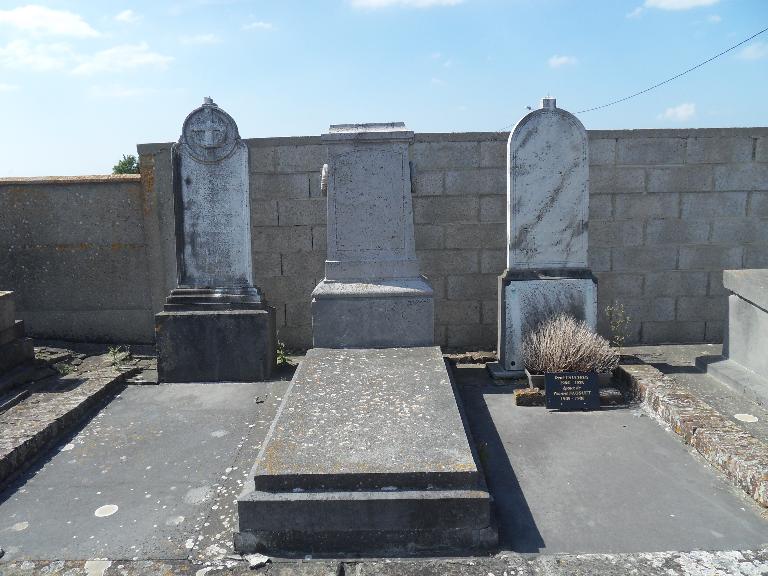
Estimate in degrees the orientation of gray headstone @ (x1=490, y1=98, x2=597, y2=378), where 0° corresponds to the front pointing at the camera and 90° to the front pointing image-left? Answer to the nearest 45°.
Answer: approximately 0°

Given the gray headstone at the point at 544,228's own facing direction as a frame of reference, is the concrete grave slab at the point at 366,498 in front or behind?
in front

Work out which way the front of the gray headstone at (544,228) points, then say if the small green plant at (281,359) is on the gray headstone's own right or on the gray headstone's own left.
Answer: on the gray headstone's own right

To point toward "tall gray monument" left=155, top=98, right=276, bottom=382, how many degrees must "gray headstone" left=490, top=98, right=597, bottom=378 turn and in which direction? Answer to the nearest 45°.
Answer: approximately 90° to its right

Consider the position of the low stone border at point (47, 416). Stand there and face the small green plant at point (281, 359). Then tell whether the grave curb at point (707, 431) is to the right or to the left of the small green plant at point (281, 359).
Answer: right

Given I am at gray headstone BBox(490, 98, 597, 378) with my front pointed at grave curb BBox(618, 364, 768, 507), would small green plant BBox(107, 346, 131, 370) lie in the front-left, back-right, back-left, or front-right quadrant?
back-right

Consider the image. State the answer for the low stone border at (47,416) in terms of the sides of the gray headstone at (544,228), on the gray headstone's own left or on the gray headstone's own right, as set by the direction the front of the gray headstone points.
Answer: on the gray headstone's own right

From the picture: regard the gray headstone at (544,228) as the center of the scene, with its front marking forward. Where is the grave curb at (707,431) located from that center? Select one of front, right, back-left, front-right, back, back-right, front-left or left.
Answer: front-left

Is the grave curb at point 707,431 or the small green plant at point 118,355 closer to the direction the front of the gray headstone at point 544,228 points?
the grave curb

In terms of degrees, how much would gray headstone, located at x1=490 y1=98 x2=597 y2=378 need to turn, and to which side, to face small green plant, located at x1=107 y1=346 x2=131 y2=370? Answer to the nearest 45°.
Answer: approximately 90° to its right
